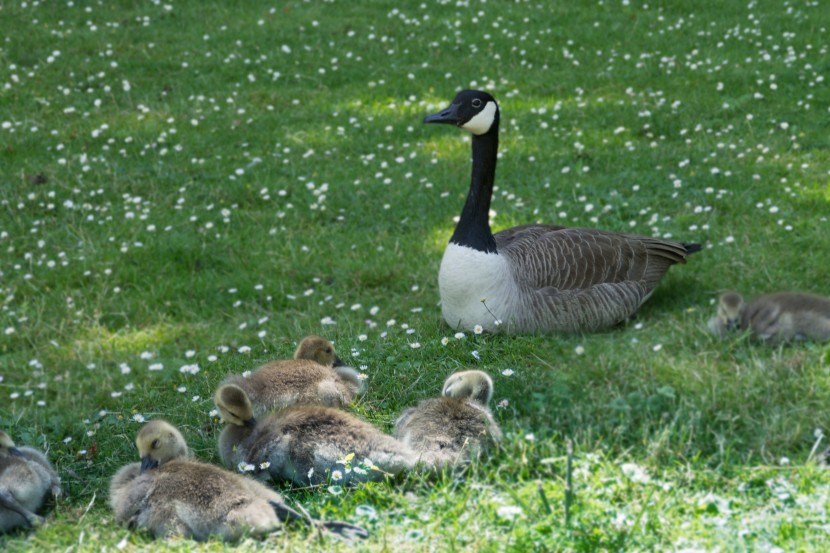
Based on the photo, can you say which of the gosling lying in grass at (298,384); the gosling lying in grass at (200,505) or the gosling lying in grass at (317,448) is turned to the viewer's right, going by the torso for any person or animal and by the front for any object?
the gosling lying in grass at (298,384)

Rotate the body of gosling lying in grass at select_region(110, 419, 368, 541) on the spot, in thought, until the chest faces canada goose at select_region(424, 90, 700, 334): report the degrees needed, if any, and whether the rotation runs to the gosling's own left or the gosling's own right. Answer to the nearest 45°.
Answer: approximately 135° to the gosling's own right

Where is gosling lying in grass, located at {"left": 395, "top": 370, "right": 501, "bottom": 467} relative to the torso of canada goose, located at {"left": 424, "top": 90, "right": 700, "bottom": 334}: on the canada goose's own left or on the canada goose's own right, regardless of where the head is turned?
on the canada goose's own left

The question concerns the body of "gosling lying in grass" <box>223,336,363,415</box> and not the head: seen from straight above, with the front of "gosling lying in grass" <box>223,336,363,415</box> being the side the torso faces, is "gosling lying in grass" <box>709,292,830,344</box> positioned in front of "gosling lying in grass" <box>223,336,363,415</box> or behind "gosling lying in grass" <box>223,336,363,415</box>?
in front

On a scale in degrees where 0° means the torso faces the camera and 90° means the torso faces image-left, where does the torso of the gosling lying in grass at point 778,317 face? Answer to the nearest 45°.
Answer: approximately 90°

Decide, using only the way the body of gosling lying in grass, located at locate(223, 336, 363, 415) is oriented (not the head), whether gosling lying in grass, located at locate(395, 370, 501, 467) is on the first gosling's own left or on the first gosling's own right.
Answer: on the first gosling's own right

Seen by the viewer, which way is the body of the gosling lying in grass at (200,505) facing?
to the viewer's left

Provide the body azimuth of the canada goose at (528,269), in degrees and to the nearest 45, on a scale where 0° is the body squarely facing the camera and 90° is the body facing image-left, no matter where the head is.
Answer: approximately 90°

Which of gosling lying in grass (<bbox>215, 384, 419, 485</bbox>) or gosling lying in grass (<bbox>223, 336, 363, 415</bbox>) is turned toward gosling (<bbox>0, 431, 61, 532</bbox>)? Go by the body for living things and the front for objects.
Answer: gosling lying in grass (<bbox>215, 384, 419, 485</bbox>)

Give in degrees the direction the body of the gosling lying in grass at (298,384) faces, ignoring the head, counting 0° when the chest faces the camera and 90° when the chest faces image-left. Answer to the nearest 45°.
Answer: approximately 270°

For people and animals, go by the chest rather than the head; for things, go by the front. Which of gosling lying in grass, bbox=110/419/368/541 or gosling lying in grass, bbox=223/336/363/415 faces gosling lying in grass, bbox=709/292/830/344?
gosling lying in grass, bbox=223/336/363/415

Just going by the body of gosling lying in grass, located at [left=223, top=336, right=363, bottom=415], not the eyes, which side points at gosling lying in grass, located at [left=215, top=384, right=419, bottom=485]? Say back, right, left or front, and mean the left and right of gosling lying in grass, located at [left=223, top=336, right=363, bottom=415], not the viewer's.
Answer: right

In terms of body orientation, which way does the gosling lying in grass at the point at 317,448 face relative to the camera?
to the viewer's left
